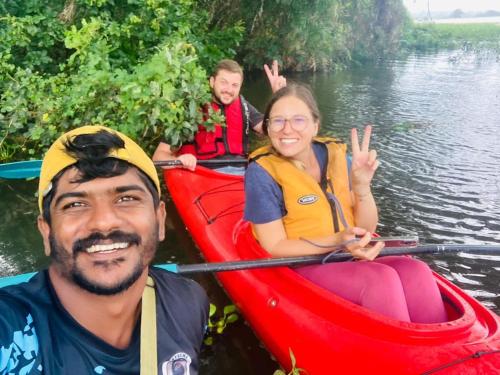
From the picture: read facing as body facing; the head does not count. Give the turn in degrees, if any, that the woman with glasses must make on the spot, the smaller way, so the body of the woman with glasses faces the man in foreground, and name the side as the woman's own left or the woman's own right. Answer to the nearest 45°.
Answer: approximately 45° to the woman's own right

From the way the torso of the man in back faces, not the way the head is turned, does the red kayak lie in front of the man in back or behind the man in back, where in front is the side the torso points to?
in front

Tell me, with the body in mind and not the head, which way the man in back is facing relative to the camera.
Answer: toward the camera

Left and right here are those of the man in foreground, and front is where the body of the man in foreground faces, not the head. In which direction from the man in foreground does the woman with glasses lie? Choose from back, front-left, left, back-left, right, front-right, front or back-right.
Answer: back-left

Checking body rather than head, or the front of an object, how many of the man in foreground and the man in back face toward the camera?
2

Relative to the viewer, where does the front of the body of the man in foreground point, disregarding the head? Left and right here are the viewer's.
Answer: facing the viewer

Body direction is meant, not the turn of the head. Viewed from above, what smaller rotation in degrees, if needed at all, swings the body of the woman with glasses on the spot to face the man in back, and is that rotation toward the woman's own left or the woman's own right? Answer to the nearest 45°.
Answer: approximately 180°

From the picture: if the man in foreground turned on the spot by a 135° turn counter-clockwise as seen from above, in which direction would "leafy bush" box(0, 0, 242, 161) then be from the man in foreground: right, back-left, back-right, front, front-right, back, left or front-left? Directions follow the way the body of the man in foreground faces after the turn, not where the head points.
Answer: front-left

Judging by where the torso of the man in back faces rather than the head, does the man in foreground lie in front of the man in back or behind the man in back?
in front
